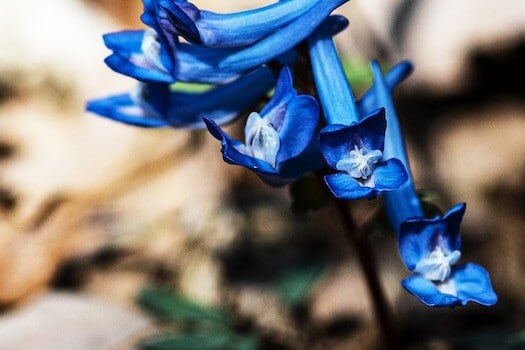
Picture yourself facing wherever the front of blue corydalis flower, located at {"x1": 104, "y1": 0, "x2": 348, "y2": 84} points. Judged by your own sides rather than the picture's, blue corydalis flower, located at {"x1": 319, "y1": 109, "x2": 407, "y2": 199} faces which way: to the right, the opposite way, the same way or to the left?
to the left

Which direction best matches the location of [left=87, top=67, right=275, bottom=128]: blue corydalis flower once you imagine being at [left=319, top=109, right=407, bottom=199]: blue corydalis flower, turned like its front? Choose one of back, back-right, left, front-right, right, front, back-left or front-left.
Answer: back-right

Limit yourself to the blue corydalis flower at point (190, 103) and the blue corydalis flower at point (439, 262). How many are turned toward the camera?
1

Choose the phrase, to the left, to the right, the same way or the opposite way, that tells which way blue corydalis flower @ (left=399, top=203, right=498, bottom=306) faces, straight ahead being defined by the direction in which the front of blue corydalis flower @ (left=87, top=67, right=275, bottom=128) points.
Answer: to the left

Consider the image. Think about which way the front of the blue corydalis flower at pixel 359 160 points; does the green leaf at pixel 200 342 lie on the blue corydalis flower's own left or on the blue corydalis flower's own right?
on the blue corydalis flower's own right

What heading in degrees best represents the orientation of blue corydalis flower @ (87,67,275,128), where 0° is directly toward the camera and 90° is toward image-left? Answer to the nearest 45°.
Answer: approximately 90°

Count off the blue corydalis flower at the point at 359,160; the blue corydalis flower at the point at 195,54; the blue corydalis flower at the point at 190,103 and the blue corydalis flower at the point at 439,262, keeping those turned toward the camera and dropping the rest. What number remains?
2

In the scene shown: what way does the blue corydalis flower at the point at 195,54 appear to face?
to the viewer's left

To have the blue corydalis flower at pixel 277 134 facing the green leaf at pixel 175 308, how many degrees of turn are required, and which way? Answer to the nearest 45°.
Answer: approximately 90° to its right
